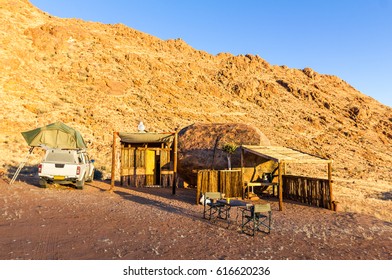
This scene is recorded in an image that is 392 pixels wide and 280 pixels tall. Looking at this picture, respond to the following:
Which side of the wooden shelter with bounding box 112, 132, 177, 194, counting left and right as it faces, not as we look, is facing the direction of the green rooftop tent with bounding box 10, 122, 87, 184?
right

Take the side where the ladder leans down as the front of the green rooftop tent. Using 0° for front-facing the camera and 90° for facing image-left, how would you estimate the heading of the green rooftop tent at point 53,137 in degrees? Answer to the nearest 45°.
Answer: approximately 90°

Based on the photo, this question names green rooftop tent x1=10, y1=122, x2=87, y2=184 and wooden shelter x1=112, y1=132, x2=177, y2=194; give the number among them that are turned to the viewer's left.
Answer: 1

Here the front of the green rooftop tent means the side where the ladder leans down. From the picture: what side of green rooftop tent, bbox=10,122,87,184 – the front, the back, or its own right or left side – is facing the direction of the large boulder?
back

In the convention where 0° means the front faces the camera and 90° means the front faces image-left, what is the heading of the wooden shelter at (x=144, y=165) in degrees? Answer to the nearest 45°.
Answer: approximately 0°

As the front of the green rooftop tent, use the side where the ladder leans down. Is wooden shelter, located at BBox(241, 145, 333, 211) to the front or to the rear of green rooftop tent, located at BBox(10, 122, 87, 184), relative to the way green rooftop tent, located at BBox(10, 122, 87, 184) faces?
to the rear

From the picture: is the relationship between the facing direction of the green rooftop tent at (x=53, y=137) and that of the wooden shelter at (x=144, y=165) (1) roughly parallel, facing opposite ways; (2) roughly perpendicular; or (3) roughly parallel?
roughly perpendicular

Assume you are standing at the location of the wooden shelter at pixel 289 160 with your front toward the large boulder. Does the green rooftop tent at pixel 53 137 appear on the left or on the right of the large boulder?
left
